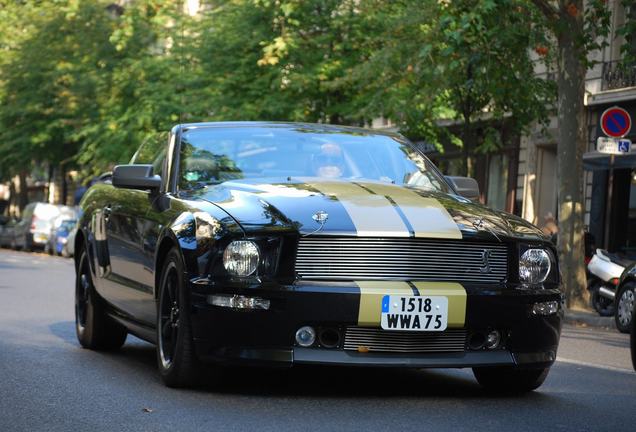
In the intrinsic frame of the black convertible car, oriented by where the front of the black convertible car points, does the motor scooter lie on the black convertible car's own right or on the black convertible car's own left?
on the black convertible car's own left

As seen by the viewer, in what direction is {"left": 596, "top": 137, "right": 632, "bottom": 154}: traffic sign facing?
toward the camera

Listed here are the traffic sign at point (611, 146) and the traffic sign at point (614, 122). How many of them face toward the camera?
2

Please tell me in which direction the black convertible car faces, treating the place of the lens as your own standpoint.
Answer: facing the viewer and to the right of the viewer

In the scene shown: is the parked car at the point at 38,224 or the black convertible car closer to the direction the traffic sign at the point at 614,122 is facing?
the black convertible car

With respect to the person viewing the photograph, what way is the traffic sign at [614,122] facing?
facing the viewer
